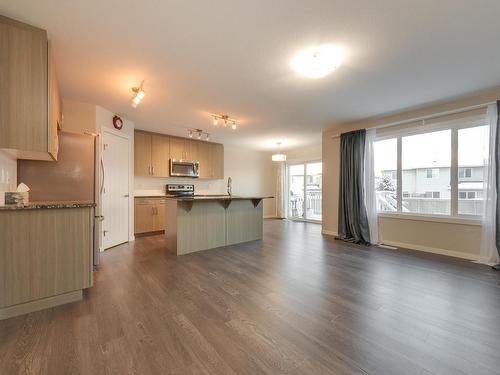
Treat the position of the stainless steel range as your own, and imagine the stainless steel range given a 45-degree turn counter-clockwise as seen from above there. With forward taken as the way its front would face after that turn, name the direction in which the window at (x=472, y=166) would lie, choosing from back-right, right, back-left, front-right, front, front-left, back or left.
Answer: front

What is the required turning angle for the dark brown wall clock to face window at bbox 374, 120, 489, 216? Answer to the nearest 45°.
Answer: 0° — it already faces it

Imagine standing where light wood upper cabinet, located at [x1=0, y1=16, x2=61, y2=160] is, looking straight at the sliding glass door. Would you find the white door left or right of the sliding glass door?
left

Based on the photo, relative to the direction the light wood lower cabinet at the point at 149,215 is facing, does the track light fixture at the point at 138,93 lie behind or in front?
in front

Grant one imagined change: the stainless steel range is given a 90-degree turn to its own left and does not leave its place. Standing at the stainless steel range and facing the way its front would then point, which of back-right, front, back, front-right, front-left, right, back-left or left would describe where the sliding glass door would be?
front

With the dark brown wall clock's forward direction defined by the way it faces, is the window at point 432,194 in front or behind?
in front

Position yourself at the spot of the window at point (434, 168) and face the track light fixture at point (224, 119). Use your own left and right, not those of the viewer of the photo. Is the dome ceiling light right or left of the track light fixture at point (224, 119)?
left
